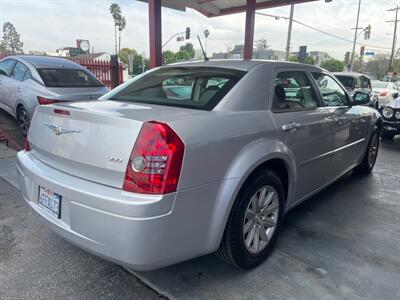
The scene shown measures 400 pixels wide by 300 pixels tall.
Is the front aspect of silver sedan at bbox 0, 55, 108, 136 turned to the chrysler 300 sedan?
no

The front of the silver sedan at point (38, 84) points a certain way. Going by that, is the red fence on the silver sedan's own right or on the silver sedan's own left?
on the silver sedan's own right

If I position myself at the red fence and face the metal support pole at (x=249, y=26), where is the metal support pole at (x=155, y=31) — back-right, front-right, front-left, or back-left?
front-right

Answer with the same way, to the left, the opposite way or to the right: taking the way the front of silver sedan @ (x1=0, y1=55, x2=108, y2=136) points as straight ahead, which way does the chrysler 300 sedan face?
to the right

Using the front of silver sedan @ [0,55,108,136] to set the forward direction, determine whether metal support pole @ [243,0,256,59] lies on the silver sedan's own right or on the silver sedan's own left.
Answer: on the silver sedan's own right

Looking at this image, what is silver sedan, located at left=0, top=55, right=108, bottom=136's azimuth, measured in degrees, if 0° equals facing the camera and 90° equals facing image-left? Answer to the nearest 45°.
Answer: approximately 135°

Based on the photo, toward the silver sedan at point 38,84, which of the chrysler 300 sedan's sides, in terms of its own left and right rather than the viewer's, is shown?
left

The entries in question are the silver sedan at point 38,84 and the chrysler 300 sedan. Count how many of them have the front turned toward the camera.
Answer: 0

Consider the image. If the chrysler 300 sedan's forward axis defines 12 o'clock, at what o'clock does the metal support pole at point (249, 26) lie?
The metal support pole is roughly at 11 o'clock from the chrysler 300 sedan.

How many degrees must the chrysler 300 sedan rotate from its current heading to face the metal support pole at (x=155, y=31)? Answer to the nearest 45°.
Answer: approximately 45° to its left

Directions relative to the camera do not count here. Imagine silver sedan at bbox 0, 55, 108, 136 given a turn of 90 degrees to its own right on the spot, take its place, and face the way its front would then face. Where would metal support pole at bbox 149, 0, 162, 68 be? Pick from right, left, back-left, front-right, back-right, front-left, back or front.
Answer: front

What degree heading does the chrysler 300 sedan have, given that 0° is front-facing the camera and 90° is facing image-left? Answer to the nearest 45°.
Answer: approximately 225°
